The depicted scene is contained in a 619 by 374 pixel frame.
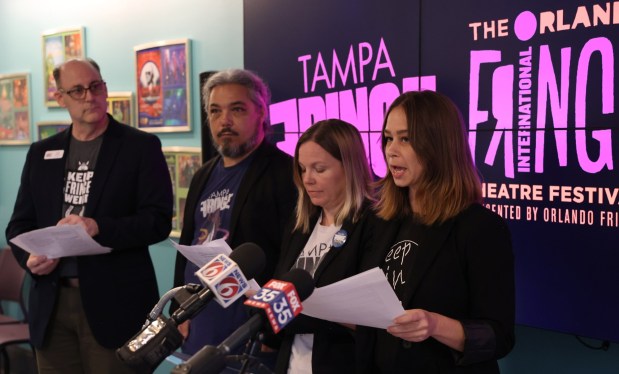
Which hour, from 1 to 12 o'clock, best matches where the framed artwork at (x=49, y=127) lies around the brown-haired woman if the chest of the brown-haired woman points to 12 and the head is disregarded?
The framed artwork is roughly at 3 o'clock from the brown-haired woman.

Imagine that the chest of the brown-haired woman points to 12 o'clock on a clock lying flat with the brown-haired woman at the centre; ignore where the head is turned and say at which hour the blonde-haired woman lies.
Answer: The blonde-haired woman is roughly at 3 o'clock from the brown-haired woman.

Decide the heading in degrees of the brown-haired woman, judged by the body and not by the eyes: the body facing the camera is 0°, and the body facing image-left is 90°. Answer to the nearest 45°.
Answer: approximately 45°

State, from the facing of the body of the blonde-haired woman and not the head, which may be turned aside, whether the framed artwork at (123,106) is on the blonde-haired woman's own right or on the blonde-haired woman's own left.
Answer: on the blonde-haired woman's own right

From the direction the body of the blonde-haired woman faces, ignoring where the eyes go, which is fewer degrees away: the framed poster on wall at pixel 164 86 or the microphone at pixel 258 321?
the microphone

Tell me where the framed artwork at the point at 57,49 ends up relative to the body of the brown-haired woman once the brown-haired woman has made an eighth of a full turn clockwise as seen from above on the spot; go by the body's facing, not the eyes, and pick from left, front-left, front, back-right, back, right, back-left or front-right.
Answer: front-right

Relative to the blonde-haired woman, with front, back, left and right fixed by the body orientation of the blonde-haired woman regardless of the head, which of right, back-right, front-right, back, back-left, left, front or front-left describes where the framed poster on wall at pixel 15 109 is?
right

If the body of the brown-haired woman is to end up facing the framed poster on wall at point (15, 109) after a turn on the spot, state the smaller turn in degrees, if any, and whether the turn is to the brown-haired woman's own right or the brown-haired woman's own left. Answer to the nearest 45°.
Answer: approximately 90° to the brown-haired woman's own right

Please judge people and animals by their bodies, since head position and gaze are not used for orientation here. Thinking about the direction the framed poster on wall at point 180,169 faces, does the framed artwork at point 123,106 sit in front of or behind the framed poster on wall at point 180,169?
behind

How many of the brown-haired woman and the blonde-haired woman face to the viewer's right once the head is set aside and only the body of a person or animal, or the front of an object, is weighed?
0

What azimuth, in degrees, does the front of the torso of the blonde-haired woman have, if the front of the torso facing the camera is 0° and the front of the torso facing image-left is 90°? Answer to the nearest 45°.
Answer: approximately 45°
